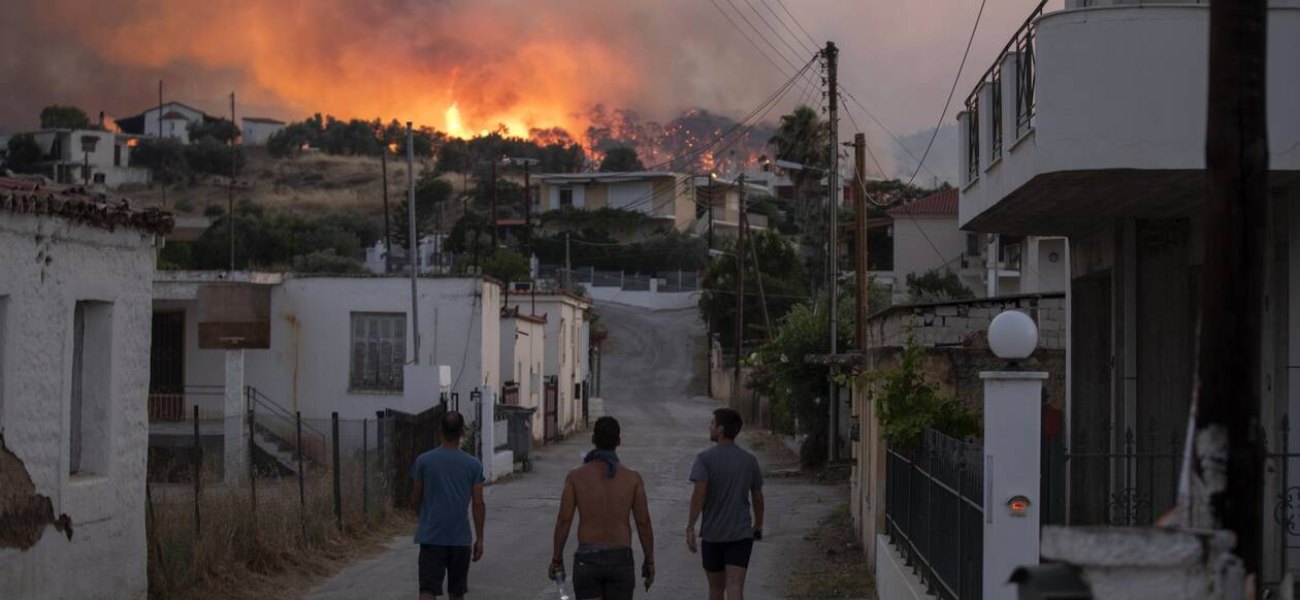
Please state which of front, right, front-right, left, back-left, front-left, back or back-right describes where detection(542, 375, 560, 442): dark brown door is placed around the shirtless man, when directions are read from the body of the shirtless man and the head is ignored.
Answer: front

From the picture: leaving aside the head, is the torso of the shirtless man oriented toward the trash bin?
yes

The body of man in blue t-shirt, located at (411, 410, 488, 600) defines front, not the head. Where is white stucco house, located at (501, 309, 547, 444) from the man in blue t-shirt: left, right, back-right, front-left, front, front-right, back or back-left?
front

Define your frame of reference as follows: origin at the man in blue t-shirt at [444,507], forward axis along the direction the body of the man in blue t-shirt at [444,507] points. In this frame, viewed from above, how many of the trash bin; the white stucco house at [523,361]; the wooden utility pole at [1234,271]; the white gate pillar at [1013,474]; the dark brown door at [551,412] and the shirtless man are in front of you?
3

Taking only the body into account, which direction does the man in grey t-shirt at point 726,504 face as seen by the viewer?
away from the camera

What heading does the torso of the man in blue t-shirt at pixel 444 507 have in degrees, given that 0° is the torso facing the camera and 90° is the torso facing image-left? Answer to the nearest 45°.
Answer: approximately 180°

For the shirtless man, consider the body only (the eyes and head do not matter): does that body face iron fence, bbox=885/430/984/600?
no

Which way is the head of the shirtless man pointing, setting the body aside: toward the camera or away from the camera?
away from the camera

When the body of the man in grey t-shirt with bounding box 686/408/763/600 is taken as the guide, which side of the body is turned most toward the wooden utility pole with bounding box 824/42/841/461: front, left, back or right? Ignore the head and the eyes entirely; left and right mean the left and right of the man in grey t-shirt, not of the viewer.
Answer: front

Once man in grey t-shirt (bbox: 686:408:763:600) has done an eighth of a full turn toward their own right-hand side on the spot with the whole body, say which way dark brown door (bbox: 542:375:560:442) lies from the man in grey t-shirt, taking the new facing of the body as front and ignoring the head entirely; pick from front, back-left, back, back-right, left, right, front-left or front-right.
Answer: front-left

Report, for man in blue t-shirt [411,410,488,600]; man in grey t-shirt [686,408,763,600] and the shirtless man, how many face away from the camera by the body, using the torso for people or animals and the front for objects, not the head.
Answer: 3

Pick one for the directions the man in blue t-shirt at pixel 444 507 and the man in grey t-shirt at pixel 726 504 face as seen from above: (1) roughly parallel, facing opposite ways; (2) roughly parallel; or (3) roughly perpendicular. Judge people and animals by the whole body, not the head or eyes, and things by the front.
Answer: roughly parallel

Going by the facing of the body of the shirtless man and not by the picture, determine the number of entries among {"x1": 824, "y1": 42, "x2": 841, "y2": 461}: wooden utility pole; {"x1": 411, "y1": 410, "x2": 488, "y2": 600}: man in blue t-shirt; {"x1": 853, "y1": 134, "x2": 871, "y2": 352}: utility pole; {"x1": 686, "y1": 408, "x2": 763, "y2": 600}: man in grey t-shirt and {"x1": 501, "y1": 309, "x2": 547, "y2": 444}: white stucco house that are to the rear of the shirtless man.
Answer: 0

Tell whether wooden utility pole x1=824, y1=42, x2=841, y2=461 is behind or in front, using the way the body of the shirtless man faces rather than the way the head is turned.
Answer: in front

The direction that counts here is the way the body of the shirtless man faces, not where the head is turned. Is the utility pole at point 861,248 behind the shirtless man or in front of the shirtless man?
in front

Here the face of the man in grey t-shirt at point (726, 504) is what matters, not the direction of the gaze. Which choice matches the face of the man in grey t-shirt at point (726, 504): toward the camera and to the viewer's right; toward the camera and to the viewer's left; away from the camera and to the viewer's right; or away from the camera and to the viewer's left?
away from the camera and to the viewer's left

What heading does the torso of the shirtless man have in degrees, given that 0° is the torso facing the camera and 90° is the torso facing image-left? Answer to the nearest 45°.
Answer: approximately 180°

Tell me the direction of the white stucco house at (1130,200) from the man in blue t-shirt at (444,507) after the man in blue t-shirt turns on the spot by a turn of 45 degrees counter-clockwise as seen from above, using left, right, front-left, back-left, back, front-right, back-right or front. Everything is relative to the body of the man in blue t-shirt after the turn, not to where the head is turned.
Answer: back-right

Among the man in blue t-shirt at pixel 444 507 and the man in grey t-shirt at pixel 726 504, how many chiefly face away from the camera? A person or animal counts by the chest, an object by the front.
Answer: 2

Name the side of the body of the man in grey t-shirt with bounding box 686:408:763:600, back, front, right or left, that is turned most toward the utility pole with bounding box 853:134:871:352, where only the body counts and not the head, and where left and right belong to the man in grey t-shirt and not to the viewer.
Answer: front

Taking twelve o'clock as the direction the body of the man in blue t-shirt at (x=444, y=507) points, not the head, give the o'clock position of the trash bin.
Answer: The trash bin is roughly at 12 o'clock from the man in blue t-shirt.
